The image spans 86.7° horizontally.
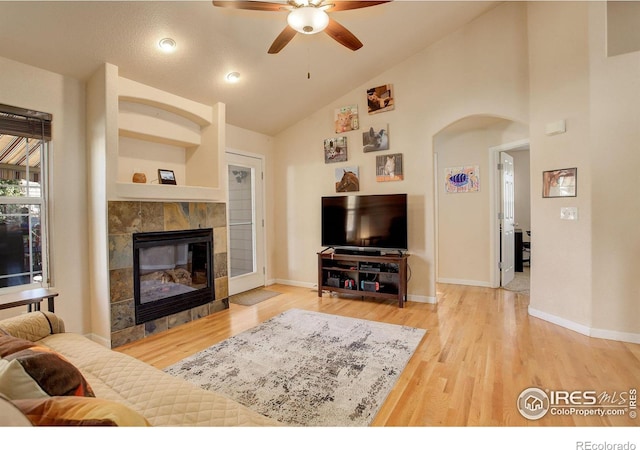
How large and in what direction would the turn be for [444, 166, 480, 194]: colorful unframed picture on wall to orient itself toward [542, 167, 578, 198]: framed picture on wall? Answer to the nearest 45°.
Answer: approximately 45° to its left

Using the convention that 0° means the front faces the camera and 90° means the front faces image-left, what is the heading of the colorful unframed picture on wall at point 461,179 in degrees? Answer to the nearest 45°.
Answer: approximately 0°

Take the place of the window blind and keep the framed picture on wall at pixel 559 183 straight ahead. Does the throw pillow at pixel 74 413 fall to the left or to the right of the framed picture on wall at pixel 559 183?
right

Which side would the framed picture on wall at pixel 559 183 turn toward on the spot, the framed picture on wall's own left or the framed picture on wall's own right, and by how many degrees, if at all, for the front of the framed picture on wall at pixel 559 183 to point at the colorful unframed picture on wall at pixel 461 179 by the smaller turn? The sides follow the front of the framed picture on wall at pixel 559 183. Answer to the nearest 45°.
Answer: approximately 90° to the framed picture on wall's own right

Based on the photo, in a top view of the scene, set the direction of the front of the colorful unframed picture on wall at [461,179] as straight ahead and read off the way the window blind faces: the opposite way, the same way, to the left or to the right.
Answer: to the left

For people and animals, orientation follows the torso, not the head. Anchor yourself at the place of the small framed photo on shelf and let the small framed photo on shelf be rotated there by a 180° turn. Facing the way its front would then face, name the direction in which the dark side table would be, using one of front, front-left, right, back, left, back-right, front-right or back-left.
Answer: left

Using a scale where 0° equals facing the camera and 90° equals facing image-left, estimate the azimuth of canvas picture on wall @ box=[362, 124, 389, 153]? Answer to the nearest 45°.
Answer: approximately 0°

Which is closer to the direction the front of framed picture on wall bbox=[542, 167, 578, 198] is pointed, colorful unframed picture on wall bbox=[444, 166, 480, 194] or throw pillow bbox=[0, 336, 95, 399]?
the throw pillow

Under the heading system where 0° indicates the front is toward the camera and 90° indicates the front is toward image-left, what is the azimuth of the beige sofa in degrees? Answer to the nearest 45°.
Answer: approximately 225°

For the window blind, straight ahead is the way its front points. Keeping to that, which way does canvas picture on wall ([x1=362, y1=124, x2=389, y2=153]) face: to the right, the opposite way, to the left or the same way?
to the right

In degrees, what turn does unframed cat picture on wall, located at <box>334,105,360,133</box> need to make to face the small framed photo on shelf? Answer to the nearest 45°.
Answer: approximately 45° to its right
